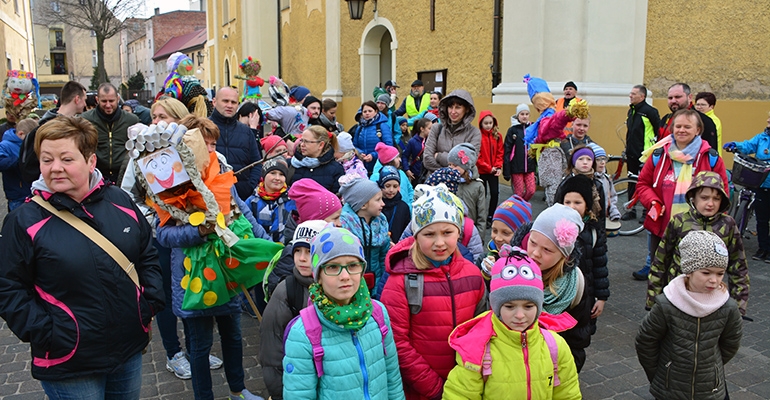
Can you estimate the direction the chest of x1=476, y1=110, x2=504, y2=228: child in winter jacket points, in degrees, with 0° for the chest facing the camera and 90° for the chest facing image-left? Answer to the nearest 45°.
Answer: approximately 0°

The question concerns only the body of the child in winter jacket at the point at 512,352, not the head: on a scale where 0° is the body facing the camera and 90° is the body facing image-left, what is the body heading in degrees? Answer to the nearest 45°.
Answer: approximately 0°

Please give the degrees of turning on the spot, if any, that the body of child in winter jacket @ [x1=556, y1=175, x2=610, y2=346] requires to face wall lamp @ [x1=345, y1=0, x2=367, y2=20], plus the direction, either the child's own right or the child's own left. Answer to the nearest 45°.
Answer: approximately 90° to the child's own right

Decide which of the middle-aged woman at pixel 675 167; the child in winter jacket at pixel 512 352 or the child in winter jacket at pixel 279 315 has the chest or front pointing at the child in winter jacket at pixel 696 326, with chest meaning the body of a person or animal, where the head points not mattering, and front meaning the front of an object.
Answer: the middle-aged woman

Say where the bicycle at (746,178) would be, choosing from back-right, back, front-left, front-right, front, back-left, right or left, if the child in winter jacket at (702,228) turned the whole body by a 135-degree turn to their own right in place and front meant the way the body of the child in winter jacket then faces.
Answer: front-right

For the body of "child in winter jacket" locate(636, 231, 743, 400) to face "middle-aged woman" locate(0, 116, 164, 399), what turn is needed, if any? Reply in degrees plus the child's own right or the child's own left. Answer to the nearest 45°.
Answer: approximately 45° to the child's own right

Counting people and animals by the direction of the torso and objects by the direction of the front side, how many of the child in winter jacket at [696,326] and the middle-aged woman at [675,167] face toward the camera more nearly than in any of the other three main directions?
2

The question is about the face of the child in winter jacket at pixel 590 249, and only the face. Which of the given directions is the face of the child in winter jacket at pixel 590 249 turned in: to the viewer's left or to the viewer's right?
to the viewer's left

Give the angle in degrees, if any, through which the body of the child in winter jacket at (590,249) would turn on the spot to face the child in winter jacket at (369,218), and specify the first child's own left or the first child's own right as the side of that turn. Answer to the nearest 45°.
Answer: approximately 45° to the first child's own right

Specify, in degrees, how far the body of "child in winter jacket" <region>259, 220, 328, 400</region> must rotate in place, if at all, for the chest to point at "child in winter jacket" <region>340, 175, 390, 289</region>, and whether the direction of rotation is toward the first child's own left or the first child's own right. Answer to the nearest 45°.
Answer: approximately 135° to the first child's own left
